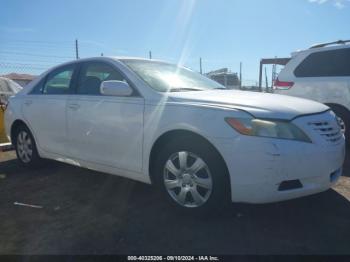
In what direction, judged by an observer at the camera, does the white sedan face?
facing the viewer and to the right of the viewer

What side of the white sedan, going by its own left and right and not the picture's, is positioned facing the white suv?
left
